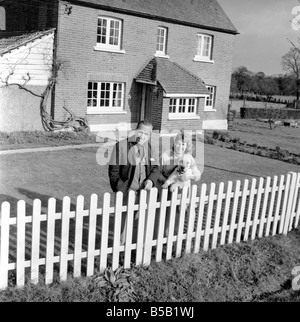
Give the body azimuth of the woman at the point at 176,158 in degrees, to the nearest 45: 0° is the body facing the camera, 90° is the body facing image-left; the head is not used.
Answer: approximately 0°

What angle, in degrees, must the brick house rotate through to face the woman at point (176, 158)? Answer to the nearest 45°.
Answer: approximately 45° to its right

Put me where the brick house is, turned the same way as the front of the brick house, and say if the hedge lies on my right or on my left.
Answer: on my left

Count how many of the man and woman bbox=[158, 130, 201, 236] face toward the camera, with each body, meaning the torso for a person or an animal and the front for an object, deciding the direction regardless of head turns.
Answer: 2

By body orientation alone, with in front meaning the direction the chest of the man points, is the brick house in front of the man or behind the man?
behind

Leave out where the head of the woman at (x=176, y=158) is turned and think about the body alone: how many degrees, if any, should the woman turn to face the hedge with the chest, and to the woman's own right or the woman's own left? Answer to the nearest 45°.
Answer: approximately 180°

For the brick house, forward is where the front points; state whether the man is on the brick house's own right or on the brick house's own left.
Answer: on the brick house's own right

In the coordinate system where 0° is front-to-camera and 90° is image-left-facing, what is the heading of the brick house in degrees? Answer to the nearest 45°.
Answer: approximately 315°

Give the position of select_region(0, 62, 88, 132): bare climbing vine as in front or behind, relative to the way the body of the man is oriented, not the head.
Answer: behind

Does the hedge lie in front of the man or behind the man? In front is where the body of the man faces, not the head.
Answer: behind

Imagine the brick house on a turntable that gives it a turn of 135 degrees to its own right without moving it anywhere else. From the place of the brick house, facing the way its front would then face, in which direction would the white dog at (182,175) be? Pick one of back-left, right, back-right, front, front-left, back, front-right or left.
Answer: left

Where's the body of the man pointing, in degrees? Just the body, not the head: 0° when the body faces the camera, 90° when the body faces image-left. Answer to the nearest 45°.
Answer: approximately 0°
